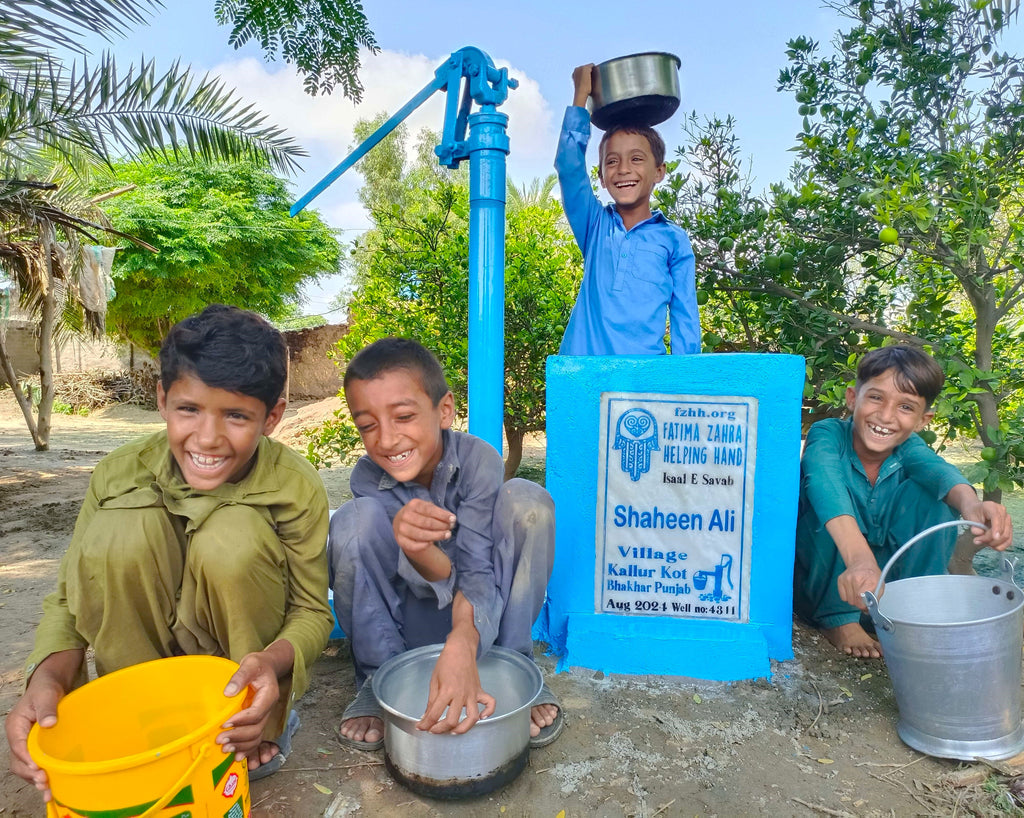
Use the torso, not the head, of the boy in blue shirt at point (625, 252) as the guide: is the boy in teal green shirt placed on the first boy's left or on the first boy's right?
on the first boy's left

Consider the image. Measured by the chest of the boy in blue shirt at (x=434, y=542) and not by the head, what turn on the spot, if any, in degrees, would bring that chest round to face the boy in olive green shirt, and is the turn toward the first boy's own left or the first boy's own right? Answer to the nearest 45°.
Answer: approximately 90° to the first boy's own right

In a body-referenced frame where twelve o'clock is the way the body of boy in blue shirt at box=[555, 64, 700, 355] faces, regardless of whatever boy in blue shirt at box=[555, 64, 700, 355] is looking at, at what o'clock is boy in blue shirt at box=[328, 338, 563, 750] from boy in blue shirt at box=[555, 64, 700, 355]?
boy in blue shirt at box=[328, 338, 563, 750] is roughly at 1 o'clock from boy in blue shirt at box=[555, 64, 700, 355].

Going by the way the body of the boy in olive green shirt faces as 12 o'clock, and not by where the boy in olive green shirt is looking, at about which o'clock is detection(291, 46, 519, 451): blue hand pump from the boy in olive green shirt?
The blue hand pump is roughly at 8 o'clock from the boy in olive green shirt.

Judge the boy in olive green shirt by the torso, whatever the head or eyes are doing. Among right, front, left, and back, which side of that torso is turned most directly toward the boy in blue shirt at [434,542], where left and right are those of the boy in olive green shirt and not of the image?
left

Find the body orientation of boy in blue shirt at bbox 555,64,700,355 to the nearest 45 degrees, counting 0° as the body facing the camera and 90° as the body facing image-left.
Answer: approximately 0°

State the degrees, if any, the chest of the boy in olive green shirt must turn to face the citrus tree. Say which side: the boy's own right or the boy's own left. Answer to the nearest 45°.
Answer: approximately 90° to the boy's own left

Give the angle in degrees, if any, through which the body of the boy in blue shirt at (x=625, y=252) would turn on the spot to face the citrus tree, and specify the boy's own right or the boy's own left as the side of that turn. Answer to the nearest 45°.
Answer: approximately 135° to the boy's own left

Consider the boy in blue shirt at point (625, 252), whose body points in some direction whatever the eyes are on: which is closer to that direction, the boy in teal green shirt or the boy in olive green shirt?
the boy in olive green shirt

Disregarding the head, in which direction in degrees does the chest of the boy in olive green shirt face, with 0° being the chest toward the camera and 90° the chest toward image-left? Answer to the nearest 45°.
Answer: approximately 0°
